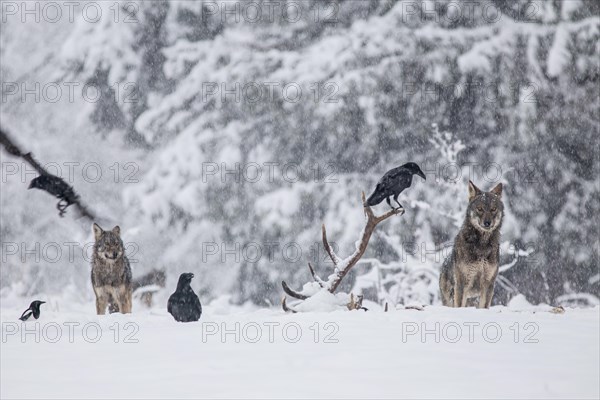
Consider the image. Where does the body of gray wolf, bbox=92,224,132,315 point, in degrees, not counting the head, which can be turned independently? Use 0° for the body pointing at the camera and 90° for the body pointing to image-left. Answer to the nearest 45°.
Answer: approximately 0°

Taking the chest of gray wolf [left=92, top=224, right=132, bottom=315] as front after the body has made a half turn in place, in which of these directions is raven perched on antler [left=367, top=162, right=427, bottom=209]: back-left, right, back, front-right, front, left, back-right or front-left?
back-right

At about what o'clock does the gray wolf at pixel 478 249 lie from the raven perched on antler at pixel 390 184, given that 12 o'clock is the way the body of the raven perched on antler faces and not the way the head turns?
The gray wolf is roughly at 12 o'clock from the raven perched on antler.

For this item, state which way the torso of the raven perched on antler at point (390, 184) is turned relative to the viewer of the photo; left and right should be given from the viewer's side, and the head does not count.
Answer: facing to the right of the viewer

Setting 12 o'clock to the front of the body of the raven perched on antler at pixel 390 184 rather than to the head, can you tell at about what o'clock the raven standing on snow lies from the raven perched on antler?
The raven standing on snow is roughly at 5 o'clock from the raven perched on antler.

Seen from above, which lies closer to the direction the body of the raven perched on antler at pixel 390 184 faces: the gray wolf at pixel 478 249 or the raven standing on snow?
the gray wolf
